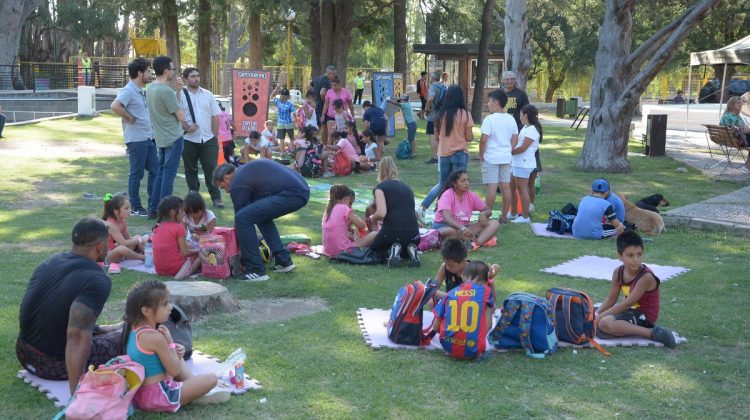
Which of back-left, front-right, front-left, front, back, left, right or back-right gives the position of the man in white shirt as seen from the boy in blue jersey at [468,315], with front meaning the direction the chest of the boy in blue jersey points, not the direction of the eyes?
front-left

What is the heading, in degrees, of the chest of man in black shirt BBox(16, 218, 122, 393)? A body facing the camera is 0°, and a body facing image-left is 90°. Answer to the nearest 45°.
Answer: approximately 225°

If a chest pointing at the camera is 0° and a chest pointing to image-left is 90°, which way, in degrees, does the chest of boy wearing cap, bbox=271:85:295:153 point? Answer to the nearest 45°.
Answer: approximately 0°

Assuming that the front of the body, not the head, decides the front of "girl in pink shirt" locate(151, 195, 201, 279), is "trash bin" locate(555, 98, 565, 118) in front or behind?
in front

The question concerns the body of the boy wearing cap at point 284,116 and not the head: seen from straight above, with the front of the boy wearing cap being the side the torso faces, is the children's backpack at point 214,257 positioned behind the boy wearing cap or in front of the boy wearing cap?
in front

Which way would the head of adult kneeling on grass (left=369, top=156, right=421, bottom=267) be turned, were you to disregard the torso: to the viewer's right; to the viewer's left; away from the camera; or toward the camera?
away from the camera

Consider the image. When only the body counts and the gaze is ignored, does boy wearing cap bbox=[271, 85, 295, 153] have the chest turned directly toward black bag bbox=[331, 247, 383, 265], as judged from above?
yes

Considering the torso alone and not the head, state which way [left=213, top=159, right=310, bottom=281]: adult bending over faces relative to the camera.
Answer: to the viewer's left

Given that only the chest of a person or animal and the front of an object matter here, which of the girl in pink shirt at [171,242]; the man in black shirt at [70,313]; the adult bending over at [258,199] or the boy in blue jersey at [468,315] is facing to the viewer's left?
the adult bending over

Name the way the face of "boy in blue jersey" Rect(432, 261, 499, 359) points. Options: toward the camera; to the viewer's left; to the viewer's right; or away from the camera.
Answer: away from the camera

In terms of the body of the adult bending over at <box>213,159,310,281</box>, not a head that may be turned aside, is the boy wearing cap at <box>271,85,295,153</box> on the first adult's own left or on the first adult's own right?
on the first adult's own right
